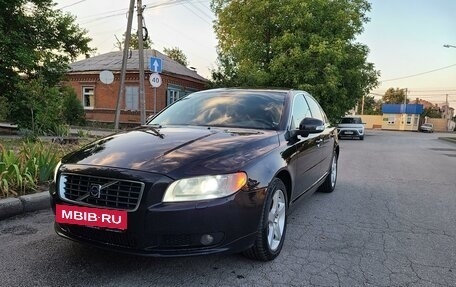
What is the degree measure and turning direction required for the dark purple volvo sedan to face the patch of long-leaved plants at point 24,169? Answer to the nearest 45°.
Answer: approximately 90° to its right

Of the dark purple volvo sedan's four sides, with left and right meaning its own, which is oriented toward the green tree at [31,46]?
right

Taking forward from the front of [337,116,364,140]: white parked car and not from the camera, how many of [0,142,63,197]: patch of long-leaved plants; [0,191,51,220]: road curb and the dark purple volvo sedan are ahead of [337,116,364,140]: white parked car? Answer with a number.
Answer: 3

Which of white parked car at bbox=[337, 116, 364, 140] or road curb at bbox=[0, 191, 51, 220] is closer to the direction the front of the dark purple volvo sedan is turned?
the road curb

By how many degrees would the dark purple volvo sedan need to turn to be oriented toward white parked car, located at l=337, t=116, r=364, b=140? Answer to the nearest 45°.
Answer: approximately 180°

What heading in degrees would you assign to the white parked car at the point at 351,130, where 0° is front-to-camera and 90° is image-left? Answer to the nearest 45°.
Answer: approximately 0°

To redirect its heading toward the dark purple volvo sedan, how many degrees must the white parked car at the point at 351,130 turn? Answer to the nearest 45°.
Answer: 0° — it already faces it

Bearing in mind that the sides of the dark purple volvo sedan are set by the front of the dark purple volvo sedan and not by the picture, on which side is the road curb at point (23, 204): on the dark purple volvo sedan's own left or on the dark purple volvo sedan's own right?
on the dark purple volvo sedan's own right

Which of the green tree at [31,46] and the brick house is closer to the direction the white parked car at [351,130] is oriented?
the green tree
